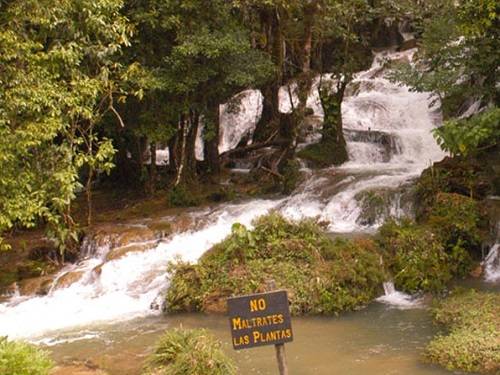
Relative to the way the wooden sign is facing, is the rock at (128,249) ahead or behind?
behind

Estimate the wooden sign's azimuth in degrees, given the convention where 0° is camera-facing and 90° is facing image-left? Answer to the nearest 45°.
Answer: approximately 0°

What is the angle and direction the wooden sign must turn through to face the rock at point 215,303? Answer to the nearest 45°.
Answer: approximately 180°

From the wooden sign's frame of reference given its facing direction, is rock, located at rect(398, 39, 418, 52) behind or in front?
behind

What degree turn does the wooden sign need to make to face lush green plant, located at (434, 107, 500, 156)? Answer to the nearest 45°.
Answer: approximately 135° to its left

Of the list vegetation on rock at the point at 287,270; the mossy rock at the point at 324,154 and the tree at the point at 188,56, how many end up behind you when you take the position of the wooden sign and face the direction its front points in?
3

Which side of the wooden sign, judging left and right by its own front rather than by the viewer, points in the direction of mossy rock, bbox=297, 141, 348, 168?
back

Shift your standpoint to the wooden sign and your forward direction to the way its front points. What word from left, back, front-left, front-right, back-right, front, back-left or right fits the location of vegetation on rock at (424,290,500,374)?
back-left

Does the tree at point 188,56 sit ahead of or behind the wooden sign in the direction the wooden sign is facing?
behind

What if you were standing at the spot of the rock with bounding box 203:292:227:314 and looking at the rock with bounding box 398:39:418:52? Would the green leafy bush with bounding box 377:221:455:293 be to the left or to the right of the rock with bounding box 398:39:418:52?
right

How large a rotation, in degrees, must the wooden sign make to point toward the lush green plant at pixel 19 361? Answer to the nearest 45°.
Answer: approximately 90° to its right
